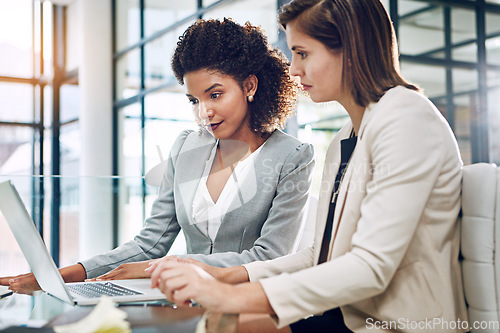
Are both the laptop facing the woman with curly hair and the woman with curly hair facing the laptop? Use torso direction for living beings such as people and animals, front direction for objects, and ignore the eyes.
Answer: yes

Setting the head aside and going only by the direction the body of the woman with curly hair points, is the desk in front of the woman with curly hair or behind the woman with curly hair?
in front

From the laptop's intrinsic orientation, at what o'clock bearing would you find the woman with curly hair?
The woman with curly hair is roughly at 12 o'clock from the laptop.

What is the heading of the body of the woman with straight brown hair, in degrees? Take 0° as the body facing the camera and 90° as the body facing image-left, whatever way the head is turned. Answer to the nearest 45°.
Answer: approximately 90°

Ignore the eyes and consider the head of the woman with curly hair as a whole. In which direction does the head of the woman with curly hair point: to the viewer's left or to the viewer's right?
to the viewer's left

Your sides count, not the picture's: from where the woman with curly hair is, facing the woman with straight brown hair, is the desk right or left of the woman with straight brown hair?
right

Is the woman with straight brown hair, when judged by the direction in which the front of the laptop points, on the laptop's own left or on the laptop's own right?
on the laptop's own right

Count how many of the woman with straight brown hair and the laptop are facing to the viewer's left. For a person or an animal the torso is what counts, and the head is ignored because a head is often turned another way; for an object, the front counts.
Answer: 1

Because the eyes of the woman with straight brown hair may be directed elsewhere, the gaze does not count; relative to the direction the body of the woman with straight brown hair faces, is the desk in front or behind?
in front

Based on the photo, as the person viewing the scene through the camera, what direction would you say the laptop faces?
facing away from the viewer and to the right of the viewer
